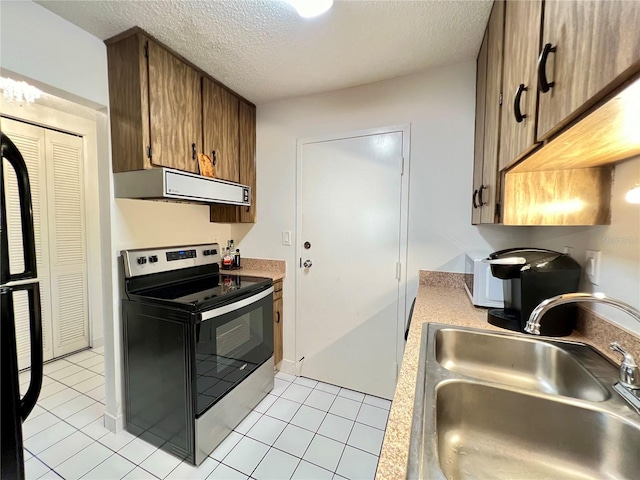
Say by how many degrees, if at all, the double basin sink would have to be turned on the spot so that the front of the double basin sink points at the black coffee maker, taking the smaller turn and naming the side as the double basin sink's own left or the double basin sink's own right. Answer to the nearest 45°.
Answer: approximately 90° to the double basin sink's own right

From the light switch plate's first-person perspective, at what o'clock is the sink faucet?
The sink faucet is roughly at 11 o'clock from the light switch plate.

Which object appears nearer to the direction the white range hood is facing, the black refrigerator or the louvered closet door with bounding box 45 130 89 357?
the black refrigerator

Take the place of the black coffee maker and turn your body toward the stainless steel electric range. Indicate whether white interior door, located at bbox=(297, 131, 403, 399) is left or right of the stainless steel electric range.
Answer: right

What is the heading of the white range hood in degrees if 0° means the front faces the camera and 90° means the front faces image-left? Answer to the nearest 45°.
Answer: approximately 315°

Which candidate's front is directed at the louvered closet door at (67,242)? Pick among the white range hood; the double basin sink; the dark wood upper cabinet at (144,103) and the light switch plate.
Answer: the double basin sink

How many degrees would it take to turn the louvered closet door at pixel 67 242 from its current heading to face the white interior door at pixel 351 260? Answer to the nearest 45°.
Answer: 0° — it already faces it

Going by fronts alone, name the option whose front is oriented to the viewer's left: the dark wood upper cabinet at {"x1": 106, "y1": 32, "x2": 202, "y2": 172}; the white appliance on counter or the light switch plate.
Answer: the white appliance on counter

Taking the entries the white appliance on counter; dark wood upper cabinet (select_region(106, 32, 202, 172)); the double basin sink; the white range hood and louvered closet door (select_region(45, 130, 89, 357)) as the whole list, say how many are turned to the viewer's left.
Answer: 2

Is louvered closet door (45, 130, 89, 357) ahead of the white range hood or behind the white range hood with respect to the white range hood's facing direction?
behind

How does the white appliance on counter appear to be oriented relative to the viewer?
to the viewer's left

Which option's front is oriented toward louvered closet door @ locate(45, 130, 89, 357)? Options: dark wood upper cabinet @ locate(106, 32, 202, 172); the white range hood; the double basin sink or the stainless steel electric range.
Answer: the double basin sink
